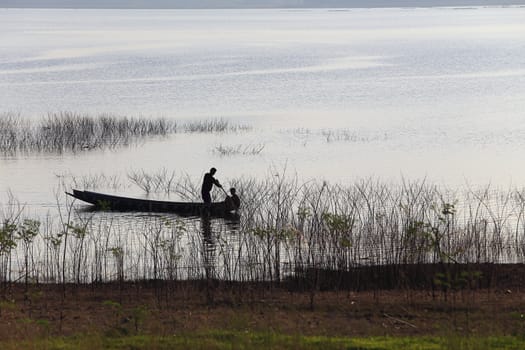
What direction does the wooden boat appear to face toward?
to the viewer's left

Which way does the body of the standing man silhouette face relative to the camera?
to the viewer's right
